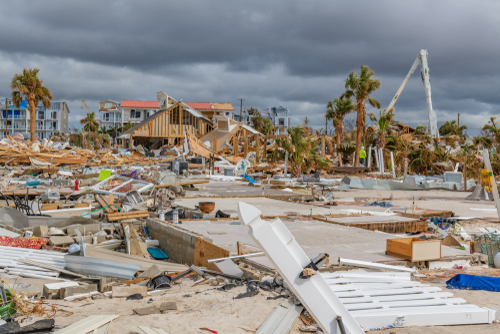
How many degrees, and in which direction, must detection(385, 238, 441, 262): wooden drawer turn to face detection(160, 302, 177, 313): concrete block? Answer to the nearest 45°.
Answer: approximately 90° to its right

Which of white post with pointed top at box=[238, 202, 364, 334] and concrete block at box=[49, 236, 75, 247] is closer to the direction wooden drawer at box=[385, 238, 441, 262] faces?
the white post with pointed top

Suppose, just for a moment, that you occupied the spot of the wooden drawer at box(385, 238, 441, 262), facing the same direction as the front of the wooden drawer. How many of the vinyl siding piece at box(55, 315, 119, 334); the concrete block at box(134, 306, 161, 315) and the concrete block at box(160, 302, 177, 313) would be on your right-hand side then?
3

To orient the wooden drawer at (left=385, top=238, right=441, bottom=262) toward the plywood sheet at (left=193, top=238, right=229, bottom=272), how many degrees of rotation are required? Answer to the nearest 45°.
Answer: approximately 135° to its right

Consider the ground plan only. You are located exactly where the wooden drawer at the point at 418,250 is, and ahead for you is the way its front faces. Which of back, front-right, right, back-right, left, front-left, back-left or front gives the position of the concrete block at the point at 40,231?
back-right

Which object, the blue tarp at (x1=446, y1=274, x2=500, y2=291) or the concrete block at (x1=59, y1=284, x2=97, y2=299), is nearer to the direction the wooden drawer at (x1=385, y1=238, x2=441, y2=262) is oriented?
the blue tarp

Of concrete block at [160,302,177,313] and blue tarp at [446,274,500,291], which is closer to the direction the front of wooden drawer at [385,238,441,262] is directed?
the blue tarp

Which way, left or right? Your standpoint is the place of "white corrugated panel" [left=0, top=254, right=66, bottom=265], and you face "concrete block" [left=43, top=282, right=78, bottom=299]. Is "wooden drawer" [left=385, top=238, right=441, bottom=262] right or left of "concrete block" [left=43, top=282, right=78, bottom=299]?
left

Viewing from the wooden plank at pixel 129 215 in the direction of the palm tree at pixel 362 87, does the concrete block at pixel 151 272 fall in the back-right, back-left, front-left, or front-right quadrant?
back-right

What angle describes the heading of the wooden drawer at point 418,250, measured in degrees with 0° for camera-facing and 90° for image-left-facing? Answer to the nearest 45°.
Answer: approximately 315°

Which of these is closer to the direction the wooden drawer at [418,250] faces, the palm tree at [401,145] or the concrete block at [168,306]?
the concrete block

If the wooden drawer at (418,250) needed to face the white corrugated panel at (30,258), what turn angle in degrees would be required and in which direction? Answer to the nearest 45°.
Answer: approximately 135° to its right

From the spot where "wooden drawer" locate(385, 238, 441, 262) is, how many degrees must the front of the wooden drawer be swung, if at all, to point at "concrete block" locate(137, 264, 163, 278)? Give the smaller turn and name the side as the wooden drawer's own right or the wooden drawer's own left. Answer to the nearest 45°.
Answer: approximately 135° to the wooden drawer's own right

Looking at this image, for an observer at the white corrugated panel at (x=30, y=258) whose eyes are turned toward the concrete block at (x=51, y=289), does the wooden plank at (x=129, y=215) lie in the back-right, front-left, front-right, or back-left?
back-left

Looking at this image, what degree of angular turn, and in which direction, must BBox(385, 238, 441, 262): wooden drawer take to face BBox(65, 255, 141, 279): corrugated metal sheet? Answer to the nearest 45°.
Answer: approximately 135° to its right

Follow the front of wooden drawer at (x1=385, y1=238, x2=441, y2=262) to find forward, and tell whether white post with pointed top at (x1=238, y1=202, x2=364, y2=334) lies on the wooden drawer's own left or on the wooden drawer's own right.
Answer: on the wooden drawer's own right

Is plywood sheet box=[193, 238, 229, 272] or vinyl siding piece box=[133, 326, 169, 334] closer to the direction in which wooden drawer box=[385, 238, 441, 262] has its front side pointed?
the vinyl siding piece

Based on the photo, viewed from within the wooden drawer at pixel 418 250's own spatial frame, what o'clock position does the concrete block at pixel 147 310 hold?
The concrete block is roughly at 3 o'clock from the wooden drawer.
